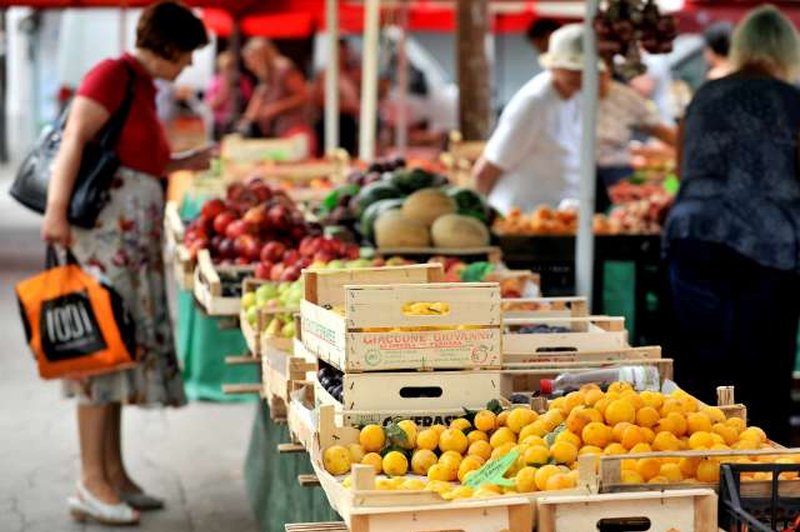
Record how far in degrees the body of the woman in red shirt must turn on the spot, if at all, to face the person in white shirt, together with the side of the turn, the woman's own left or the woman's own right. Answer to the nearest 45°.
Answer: approximately 45° to the woman's own left

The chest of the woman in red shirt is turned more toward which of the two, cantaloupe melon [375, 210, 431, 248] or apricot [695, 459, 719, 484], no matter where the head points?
the cantaloupe melon

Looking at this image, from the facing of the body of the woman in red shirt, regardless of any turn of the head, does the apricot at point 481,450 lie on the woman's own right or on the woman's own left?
on the woman's own right

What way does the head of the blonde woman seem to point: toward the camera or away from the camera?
away from the camera

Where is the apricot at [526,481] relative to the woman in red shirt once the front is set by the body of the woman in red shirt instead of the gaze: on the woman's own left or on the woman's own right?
on the woman's own right

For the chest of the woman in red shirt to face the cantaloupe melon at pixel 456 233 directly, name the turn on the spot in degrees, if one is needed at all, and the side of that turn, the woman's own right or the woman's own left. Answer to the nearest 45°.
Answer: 0° — they already face it

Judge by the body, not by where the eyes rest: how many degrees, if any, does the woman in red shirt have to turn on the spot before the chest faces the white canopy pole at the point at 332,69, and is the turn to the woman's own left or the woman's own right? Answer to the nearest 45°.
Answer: approximately 90° to the woman's own left

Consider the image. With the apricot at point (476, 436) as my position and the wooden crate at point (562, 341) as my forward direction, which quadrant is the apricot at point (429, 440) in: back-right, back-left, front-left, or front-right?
back-left

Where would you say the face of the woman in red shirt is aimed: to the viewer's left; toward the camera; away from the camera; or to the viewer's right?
to the viewer's right

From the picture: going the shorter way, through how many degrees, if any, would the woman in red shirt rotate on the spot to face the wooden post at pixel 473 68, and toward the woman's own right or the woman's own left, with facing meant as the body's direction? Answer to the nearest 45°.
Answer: approximately 45° to the woman's own left

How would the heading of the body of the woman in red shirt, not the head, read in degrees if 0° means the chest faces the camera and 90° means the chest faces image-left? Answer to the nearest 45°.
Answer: approximately 270°
